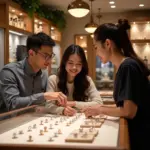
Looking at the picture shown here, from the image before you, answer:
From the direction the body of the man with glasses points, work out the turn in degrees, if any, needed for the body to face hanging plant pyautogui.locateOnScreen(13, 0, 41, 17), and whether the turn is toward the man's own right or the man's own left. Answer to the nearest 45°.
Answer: approximately 135° to the man's own left

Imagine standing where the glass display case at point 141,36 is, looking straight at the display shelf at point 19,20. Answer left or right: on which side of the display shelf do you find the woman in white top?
left

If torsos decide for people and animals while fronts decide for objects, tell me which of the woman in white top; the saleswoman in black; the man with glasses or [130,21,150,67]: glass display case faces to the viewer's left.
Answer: the saleswoman in black

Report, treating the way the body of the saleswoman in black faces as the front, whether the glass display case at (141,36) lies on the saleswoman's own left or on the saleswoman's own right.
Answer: on the saleswoman's own right

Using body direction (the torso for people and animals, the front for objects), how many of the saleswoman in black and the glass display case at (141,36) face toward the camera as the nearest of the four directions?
1

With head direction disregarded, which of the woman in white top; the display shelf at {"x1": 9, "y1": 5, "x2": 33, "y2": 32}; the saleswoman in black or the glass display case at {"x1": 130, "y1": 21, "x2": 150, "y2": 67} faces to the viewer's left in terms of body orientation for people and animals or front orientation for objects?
the saleswoman in black

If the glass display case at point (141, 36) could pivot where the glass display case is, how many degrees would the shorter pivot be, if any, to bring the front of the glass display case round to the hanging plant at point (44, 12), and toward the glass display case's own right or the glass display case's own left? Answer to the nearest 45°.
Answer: approximately 45° to the glass display case's own right

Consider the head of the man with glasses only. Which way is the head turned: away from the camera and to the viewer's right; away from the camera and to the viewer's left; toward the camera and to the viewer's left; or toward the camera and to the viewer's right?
toward the camera and to the viewer's right

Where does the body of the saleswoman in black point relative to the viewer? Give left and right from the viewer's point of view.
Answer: facing to the left of the viewer

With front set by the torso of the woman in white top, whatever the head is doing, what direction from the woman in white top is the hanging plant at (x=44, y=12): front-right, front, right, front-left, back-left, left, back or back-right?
back
